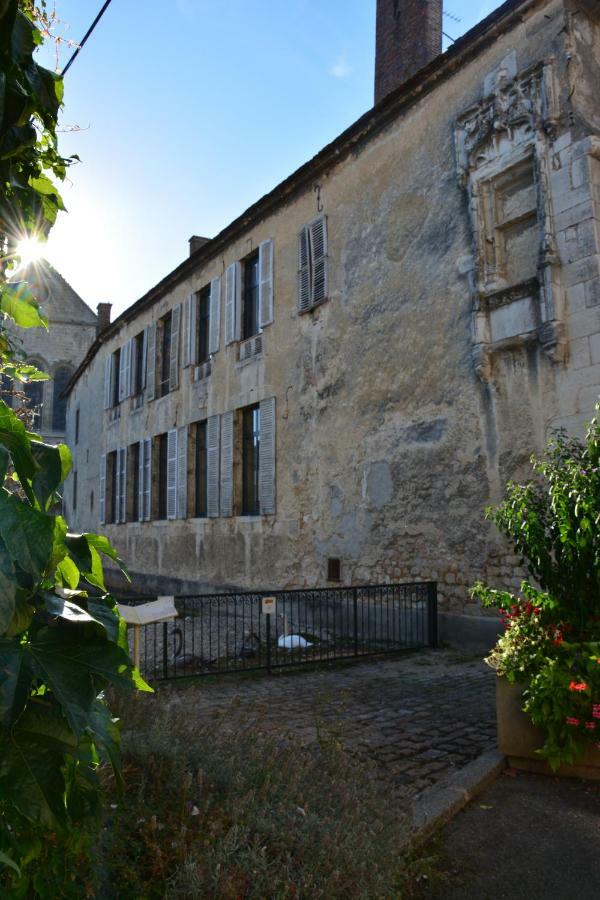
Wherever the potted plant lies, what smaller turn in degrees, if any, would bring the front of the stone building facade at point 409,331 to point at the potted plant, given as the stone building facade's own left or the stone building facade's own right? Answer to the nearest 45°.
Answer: approximately 45° to the stone building facade's own left
